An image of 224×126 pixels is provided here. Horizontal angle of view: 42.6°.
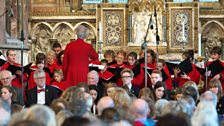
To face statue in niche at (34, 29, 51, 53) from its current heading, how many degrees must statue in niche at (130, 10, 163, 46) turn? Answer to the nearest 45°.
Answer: approximately 90° to its right

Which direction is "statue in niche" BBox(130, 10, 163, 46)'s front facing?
toward the camera

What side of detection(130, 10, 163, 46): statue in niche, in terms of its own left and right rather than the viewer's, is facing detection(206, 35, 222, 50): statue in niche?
left

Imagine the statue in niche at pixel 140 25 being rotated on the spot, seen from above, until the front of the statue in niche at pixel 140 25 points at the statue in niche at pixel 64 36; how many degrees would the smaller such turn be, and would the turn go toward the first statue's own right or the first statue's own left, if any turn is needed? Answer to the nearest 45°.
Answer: approximately 90° to the first statue's own right
